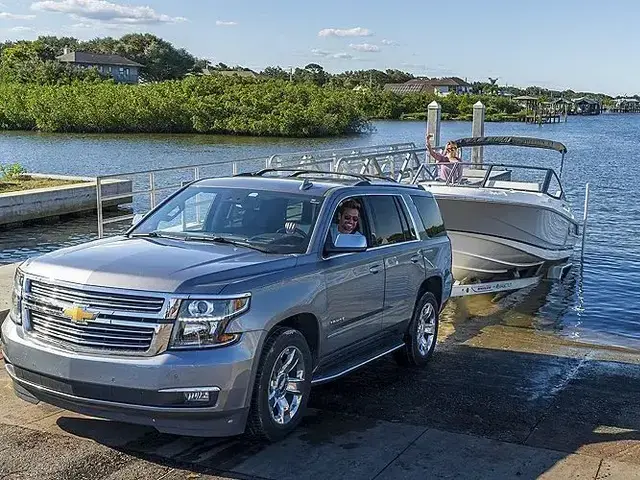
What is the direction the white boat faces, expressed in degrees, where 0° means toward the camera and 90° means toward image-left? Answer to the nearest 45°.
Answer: approximately 45°

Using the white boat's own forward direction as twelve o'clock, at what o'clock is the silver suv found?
The silver suv is roughly at 11 o'clock from the white boat.

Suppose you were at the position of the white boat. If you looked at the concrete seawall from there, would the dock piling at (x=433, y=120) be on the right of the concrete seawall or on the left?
right

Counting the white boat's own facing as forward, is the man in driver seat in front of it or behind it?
in front

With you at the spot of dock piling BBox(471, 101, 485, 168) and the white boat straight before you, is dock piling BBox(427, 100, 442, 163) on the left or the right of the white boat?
right

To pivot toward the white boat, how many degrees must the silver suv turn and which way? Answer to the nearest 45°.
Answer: approximately 180°

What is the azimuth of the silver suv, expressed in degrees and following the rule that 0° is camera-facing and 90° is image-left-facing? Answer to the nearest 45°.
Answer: approximately 45°

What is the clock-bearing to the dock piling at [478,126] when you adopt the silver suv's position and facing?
The dock piling is roughly at 5 o'clock from the silver suv.

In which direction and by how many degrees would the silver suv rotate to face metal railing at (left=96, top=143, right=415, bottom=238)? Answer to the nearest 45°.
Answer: approximately 135° to its right

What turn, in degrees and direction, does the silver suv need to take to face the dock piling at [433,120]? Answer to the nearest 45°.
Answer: approximately 135° to its right

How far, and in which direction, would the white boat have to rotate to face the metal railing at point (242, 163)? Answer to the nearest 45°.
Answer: approximately 45° to its right
